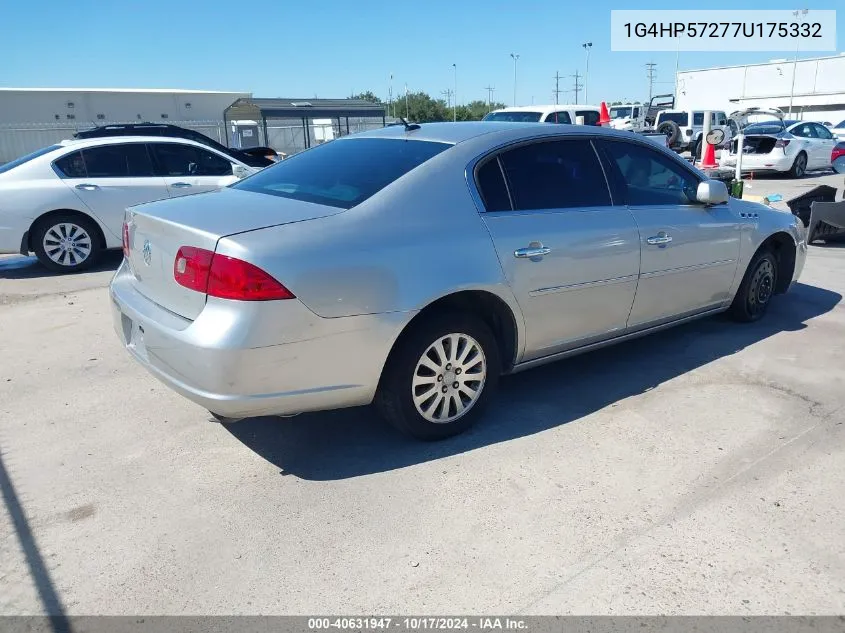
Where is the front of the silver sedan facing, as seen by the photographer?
facing away from the viewer and to the right of the viewer

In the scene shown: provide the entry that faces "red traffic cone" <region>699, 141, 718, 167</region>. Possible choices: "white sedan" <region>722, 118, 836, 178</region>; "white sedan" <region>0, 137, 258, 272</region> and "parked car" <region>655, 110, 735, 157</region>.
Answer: "white sedan" <region>0, 137, 258, 272</region>

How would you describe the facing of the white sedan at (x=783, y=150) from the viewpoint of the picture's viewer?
facing away from the viewer and to the right of the viewer

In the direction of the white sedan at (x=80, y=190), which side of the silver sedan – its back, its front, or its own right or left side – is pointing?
left

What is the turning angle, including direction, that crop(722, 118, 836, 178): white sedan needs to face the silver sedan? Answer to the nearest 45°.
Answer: approximately 135° to its right

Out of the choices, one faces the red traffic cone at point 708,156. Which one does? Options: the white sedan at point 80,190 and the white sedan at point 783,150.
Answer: the white sedan at point 80,190

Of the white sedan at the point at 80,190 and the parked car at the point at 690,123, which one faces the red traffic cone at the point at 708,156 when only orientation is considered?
the white sedan

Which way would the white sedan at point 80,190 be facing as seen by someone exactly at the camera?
facing to the right of the viewer
